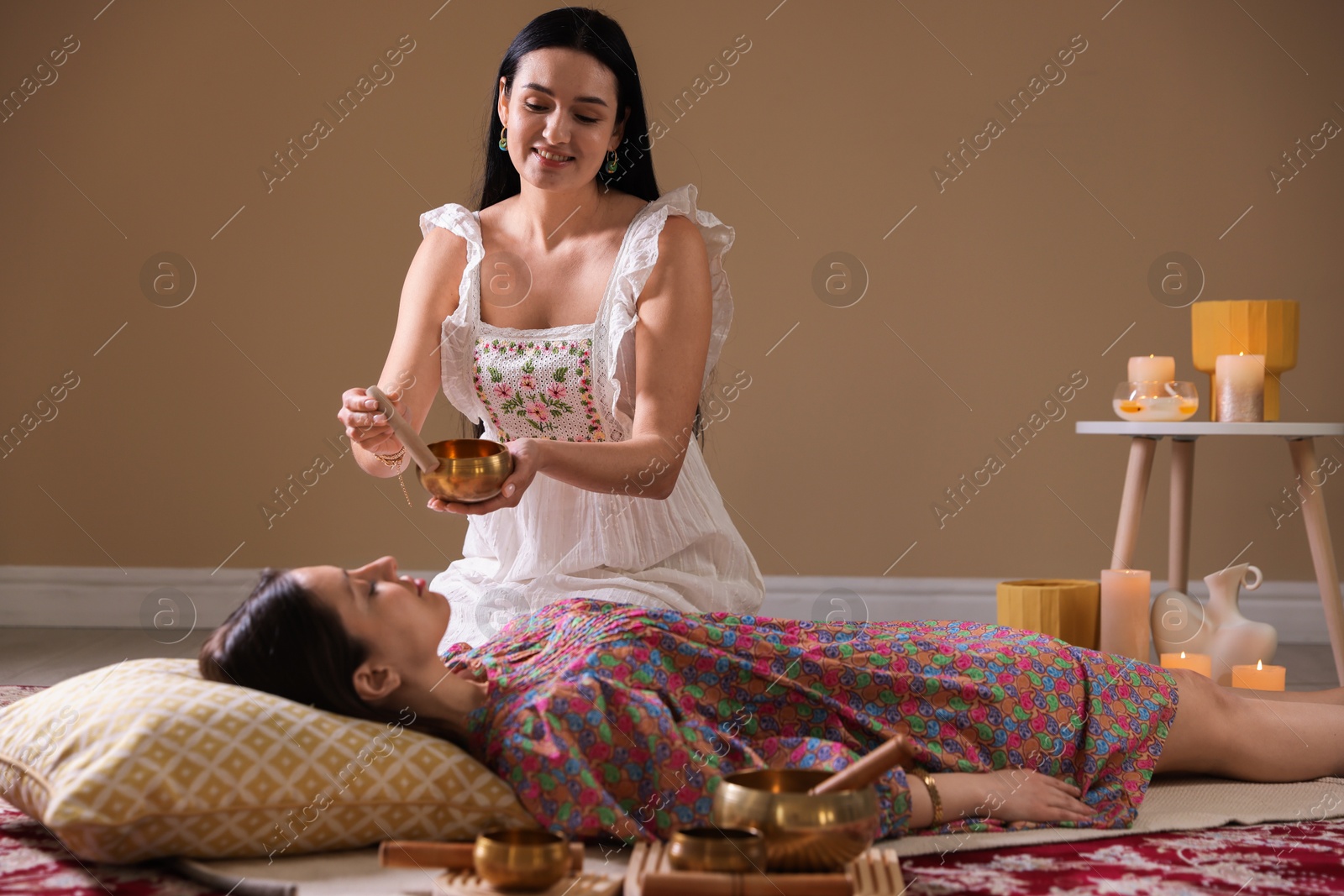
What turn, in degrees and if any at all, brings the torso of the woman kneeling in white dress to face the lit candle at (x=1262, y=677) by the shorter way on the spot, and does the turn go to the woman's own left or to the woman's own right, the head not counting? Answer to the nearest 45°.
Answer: approximately 135° to the woman's own left

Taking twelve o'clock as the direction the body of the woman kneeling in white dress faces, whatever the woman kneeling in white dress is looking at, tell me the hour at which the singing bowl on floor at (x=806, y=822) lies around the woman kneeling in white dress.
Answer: The singing bowl on floor is roughly at 10 o'clock from the woman kneeling in white dress.

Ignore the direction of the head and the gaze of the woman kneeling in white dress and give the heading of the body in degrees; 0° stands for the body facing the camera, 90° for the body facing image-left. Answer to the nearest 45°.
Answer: approximately 45°

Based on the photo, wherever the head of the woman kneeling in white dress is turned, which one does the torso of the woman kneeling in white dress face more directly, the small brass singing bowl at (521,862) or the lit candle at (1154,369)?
the small brass singing bowl

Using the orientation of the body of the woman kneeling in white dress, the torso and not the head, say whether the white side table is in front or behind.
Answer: behind

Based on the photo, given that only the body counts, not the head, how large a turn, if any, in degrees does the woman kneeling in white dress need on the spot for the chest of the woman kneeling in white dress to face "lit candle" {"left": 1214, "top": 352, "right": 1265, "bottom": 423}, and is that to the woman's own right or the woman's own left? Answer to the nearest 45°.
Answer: approximately 135° to the woman's own left

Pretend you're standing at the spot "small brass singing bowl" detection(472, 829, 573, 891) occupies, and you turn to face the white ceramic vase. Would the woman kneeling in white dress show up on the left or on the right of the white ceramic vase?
left

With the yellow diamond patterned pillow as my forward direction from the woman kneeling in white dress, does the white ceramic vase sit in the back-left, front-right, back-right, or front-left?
back-left

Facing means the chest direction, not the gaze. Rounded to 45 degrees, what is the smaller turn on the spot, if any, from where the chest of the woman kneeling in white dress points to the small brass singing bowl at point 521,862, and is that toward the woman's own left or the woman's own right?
approximately 45° to the woman's own left
